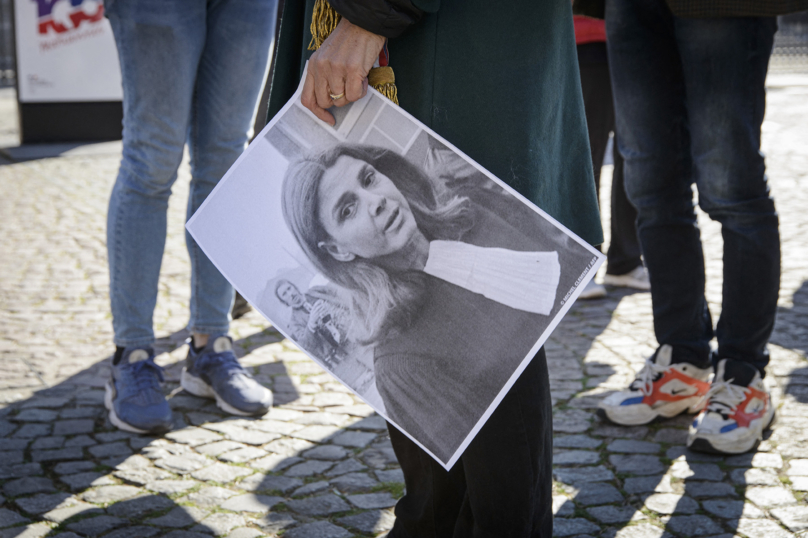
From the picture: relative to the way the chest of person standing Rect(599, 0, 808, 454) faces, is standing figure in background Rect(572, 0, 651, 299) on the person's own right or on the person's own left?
on the person's own right

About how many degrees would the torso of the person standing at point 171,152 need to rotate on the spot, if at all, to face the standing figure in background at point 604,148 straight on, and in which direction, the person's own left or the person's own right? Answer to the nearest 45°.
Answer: approximately 90° to the person's own left

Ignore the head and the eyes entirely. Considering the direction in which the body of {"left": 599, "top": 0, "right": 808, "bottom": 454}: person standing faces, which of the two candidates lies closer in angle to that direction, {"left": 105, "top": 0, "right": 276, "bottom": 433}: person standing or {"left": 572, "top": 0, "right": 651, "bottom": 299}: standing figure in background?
the person standing

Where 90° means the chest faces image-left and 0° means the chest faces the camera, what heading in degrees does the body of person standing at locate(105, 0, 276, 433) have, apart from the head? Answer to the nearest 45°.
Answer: approximately 315°

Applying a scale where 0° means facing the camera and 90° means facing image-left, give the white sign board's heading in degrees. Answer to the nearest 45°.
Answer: approximately 0°

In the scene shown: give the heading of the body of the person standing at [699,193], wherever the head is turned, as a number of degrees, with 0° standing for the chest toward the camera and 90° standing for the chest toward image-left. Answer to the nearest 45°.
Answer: approximately 45°

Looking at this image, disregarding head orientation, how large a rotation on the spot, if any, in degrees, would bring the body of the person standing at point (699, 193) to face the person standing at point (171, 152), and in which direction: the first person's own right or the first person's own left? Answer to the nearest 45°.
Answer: approximately 45° to the first person's own right

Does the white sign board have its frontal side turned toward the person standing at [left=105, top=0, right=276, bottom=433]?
yes
